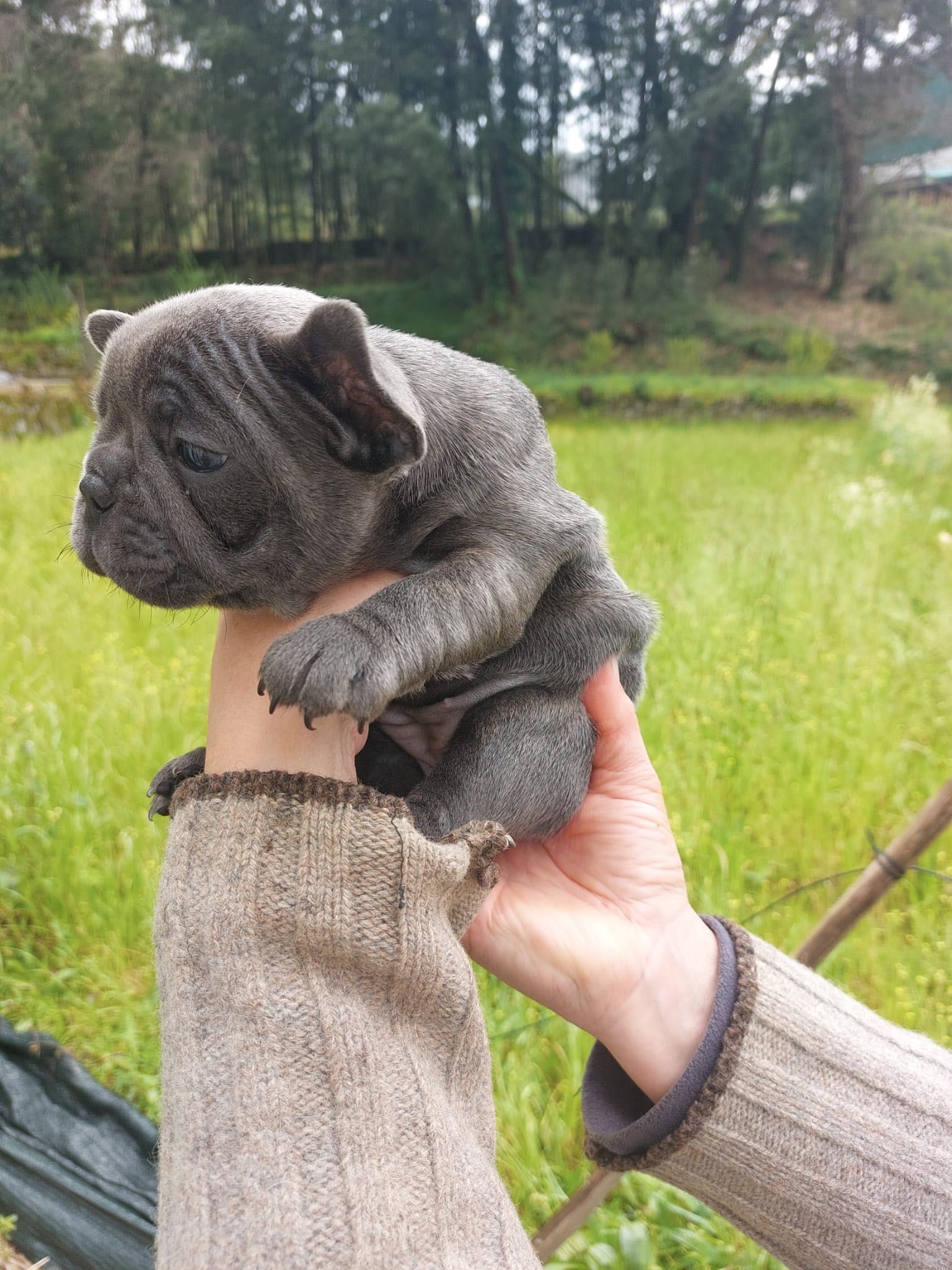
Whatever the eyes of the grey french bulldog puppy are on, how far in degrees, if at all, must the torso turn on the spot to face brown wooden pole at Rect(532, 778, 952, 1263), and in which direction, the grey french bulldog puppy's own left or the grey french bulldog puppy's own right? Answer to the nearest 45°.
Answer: approximately 135° to the grey french bulldog puppy's own left

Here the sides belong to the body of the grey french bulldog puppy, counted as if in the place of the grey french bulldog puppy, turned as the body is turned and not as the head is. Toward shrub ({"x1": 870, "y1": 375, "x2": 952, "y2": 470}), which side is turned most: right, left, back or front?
back

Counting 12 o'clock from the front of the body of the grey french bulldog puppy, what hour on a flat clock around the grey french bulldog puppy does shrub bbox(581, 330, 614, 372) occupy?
The shrub is roughly at 5 o'clock from the grey french bulldog puppy.

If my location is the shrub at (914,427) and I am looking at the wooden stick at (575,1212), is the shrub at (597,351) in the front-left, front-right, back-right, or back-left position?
back-right

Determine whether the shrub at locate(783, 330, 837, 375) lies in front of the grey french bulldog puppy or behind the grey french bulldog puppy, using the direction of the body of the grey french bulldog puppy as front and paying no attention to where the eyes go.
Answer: behind

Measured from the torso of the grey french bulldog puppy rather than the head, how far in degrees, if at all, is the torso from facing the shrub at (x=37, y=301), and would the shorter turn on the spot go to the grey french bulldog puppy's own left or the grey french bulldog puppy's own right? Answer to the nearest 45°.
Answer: approximately 135° to the grey french bulldog puppy's own right

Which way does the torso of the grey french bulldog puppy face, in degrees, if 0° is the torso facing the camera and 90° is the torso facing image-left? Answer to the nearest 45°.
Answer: approximately 45°
